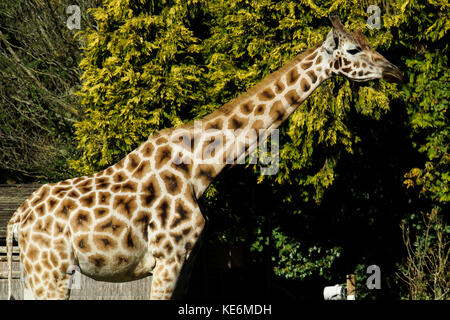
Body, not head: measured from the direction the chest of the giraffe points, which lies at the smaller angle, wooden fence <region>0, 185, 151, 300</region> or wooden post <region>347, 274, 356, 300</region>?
the wooden post

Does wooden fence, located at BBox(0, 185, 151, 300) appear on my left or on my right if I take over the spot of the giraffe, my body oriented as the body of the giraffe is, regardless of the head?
on my left

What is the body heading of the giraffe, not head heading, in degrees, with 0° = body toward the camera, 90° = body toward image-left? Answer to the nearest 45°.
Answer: approximately 270°

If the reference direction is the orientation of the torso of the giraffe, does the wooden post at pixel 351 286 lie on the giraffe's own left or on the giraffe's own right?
on the giraffe's own left
